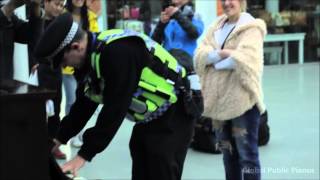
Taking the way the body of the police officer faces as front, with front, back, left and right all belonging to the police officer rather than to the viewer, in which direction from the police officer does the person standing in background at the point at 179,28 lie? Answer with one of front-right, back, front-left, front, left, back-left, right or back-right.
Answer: right

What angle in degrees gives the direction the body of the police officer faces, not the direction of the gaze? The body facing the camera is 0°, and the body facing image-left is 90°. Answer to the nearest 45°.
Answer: approximately 90°

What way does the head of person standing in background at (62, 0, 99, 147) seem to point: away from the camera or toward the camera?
toward the camera

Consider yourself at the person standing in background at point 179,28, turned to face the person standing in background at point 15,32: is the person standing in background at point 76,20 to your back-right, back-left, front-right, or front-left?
front-right

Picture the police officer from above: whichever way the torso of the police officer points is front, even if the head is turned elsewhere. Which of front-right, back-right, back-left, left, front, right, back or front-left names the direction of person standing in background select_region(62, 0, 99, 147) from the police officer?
right

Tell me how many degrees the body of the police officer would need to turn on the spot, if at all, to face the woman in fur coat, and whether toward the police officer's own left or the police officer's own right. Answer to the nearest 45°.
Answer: approximately 135° to the police officer's own right

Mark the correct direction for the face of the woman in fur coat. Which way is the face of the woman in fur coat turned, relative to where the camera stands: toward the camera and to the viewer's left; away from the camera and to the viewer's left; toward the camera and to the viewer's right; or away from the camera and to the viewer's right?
toward the camera and to the viewer's left
